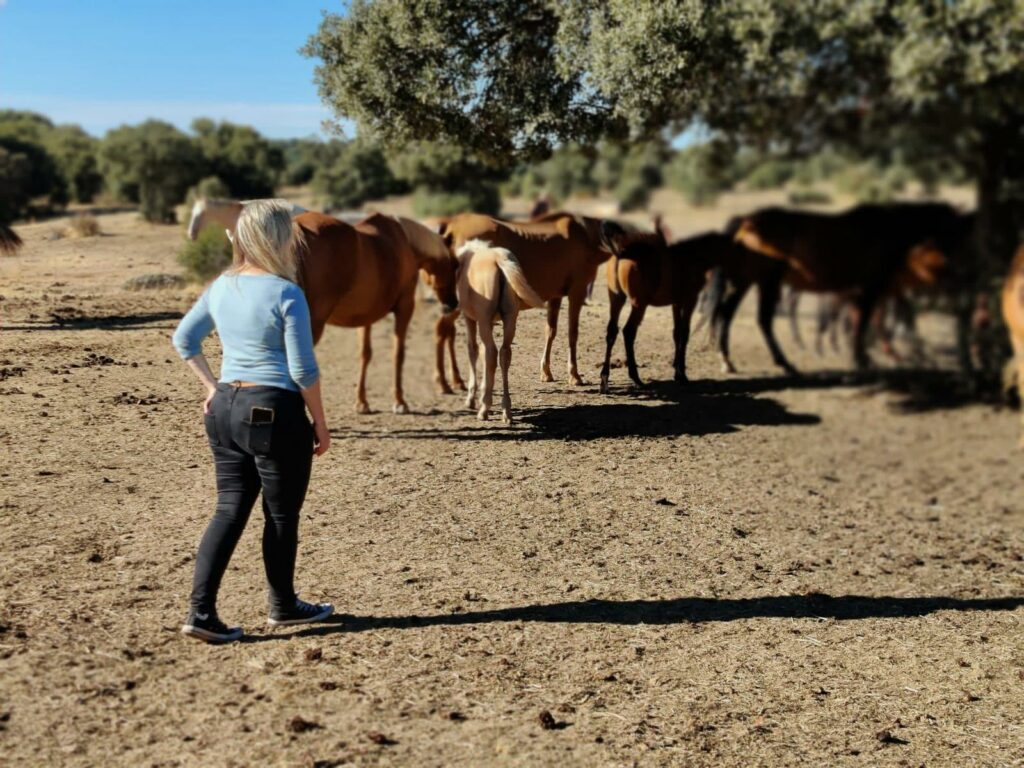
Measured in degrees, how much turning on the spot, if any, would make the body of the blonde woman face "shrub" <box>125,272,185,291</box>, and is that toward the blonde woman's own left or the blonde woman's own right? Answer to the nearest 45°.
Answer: approximately 45° to the blonde woman's own left

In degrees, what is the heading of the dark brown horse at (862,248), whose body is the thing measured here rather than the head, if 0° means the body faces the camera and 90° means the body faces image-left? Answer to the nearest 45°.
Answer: approximately 270°

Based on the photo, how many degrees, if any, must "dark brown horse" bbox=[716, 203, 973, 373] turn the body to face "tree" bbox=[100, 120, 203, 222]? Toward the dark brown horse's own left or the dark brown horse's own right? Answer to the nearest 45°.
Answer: approximately 135° to the dark brown horse's own left

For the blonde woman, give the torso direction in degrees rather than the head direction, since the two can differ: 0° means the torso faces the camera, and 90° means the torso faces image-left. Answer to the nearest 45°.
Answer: approximately 225°

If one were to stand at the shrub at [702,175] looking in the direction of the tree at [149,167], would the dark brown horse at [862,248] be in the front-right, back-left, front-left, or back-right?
back-left
